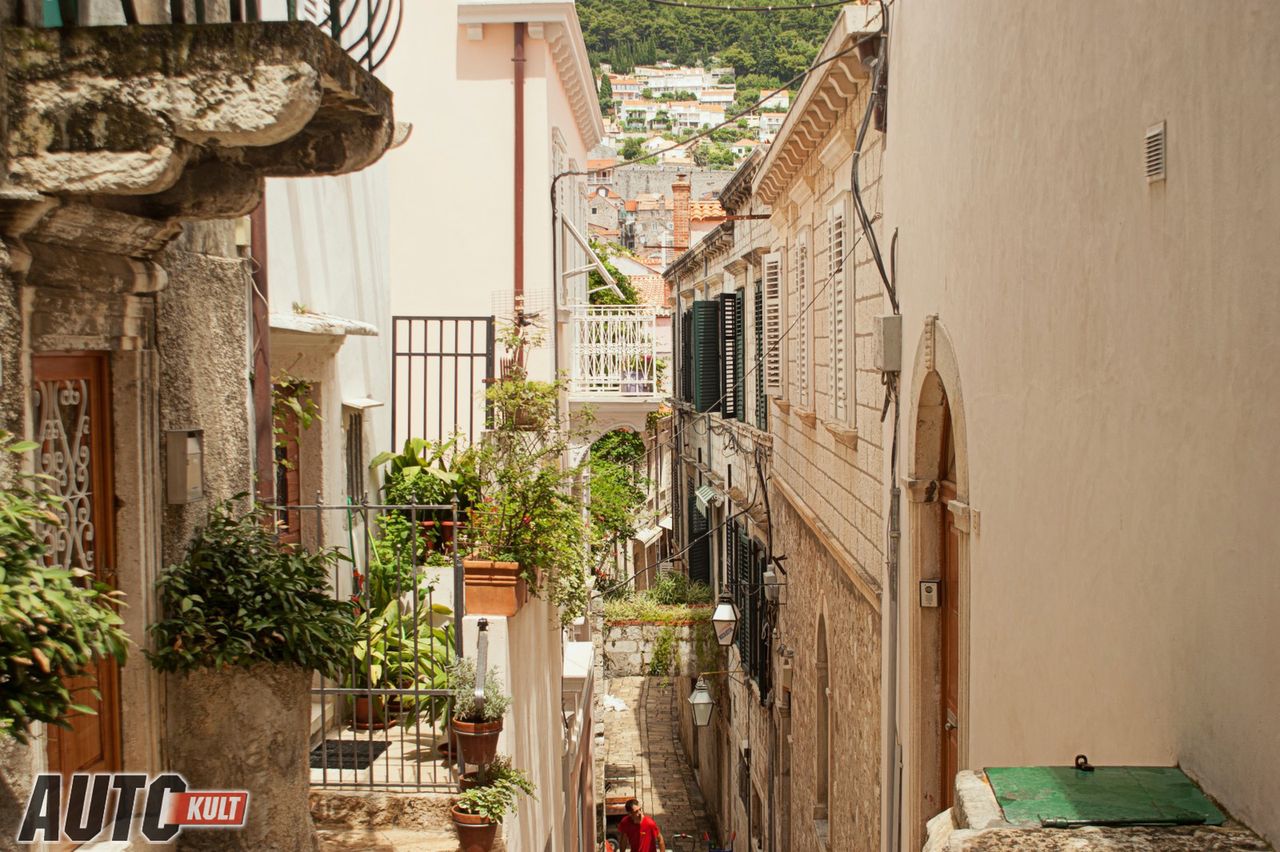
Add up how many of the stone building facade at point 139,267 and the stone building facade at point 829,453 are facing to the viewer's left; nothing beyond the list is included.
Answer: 1

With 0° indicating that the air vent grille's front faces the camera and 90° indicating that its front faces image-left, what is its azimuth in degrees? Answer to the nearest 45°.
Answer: approximately 45°

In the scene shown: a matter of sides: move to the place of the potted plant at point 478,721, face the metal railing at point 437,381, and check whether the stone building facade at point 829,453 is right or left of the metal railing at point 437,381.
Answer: right

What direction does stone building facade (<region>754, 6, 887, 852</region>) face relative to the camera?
to the viewer's left

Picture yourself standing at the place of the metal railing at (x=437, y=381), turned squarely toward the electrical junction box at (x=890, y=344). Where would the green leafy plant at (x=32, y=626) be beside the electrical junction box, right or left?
right

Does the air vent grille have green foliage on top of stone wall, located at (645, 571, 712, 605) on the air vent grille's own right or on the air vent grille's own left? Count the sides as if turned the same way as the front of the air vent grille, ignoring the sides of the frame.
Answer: on the air vent grille's own right

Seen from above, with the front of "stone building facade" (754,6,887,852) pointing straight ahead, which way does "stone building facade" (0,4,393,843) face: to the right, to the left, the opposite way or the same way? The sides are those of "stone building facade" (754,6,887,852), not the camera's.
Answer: the opposite way

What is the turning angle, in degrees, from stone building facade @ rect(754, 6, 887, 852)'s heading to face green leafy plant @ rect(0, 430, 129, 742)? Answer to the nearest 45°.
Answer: approximately 90° to its left

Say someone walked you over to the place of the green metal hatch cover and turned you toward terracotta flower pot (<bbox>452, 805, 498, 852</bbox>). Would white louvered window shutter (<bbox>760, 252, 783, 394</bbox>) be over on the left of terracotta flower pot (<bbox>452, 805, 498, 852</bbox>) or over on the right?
right

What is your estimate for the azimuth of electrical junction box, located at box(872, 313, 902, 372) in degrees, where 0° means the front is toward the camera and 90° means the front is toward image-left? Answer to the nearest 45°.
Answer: approximately 45°

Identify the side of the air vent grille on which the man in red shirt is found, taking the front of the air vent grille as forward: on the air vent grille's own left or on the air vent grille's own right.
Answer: on the air vent grille's own right
